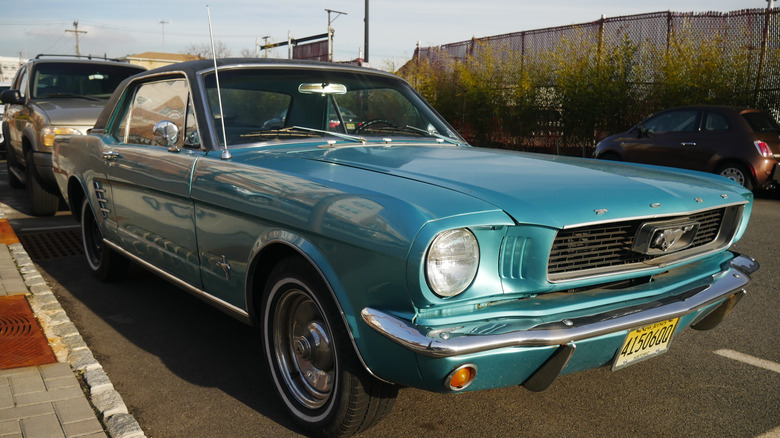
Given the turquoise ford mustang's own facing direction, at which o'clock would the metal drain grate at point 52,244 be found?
The metal drain grate is roughly at 6 o'clock from the turquoise ford mustang.

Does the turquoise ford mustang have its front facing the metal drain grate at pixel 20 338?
no

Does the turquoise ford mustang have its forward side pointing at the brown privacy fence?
no

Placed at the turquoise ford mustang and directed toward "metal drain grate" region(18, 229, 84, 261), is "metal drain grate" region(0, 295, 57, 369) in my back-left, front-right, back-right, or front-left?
front-left
